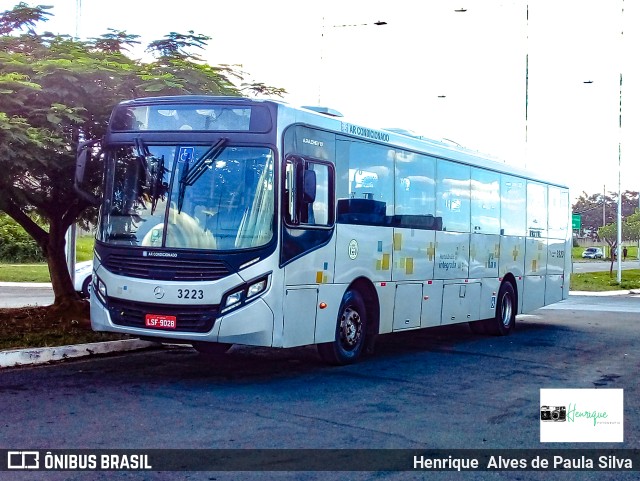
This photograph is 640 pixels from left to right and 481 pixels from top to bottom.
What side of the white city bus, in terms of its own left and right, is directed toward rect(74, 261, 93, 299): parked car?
right

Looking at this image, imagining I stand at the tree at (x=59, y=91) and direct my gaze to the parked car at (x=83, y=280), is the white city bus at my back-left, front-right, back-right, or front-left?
back-right

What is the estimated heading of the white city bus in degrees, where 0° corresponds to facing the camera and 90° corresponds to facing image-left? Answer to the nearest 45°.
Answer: approximately 45°
